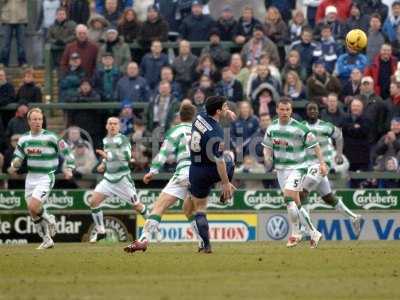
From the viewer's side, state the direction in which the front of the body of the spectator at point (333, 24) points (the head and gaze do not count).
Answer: toward the camera

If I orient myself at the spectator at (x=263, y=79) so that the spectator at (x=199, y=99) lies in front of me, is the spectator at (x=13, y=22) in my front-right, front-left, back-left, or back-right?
front-right

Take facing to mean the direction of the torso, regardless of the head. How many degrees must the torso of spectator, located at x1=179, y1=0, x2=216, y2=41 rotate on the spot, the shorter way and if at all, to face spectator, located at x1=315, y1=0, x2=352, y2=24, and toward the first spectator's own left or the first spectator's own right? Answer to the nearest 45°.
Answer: approximately 90° to the first spectator's own left

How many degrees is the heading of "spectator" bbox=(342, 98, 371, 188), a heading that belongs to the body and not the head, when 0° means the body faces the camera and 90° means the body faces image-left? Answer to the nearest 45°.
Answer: approximately 0°

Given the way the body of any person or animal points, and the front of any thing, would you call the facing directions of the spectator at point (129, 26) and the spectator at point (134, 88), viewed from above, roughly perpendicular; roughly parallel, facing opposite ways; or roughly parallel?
roughly parallel

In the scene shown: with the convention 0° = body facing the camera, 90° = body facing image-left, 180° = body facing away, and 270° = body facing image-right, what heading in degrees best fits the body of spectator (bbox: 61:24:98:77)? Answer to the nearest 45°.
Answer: approximately 0°

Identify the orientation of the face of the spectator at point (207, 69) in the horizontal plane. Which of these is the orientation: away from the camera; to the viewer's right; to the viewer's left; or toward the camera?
toward the camera

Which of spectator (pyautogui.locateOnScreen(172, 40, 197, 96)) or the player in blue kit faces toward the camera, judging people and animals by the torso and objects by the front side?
the spectator

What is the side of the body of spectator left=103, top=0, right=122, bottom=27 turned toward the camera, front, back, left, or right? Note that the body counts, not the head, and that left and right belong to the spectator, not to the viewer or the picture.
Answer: front

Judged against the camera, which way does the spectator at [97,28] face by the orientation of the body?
toward the camera

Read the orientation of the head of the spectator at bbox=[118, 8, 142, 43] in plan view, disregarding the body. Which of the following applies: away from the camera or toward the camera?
toward the camera

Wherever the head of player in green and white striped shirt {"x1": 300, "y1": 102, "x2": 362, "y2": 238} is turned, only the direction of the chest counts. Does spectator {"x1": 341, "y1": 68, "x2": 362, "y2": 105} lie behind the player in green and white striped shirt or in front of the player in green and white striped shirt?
behind
